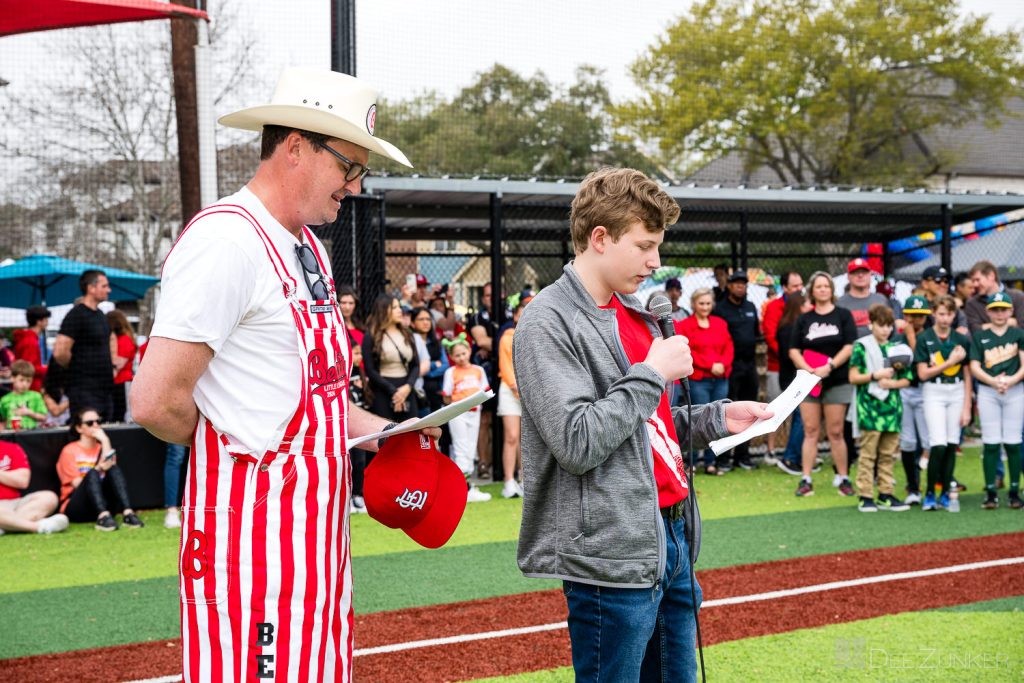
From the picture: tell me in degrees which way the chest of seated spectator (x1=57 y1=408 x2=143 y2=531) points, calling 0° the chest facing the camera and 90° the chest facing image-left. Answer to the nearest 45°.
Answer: approximately 315°

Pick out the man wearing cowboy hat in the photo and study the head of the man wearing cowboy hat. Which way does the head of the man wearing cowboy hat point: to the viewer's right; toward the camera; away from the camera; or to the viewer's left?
to the viewer's right

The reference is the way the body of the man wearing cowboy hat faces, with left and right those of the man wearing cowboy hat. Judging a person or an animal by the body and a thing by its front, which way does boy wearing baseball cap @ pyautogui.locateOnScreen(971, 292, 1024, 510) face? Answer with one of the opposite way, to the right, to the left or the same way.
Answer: to the right

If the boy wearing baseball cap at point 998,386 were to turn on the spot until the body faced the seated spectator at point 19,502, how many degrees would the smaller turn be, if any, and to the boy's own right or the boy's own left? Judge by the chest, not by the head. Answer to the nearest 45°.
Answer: approximately 45° to the boy's own right

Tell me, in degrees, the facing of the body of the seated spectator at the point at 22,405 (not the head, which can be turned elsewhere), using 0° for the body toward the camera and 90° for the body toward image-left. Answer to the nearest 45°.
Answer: approximately 0°

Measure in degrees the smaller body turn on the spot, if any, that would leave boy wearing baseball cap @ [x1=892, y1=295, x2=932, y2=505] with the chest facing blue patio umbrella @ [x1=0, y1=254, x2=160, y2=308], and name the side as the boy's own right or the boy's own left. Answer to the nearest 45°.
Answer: approximately 90° to the boy's own right

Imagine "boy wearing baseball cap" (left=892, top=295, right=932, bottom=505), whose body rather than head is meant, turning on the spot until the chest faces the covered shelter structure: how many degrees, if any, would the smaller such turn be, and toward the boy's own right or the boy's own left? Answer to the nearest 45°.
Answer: approximately 135° to the boy's own right

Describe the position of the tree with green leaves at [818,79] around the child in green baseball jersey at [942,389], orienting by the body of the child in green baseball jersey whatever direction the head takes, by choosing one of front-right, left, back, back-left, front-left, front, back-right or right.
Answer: back

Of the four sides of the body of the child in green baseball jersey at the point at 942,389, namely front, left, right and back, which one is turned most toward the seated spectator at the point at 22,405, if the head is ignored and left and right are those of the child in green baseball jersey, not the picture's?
right

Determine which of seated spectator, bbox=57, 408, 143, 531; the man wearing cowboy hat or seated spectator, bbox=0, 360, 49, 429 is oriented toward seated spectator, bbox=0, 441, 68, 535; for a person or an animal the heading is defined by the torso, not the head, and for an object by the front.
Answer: seated spectator, bbox=0, 360, 49, 429

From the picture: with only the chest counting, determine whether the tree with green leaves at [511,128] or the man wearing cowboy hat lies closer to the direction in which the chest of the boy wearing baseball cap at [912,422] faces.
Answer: the man wearing cowboy hat

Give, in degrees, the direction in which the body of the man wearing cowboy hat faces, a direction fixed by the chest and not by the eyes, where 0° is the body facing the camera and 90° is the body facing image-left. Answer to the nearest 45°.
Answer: approximately 315°

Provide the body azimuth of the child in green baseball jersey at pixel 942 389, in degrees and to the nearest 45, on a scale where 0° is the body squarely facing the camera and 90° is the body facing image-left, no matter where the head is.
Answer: approximately 0°
